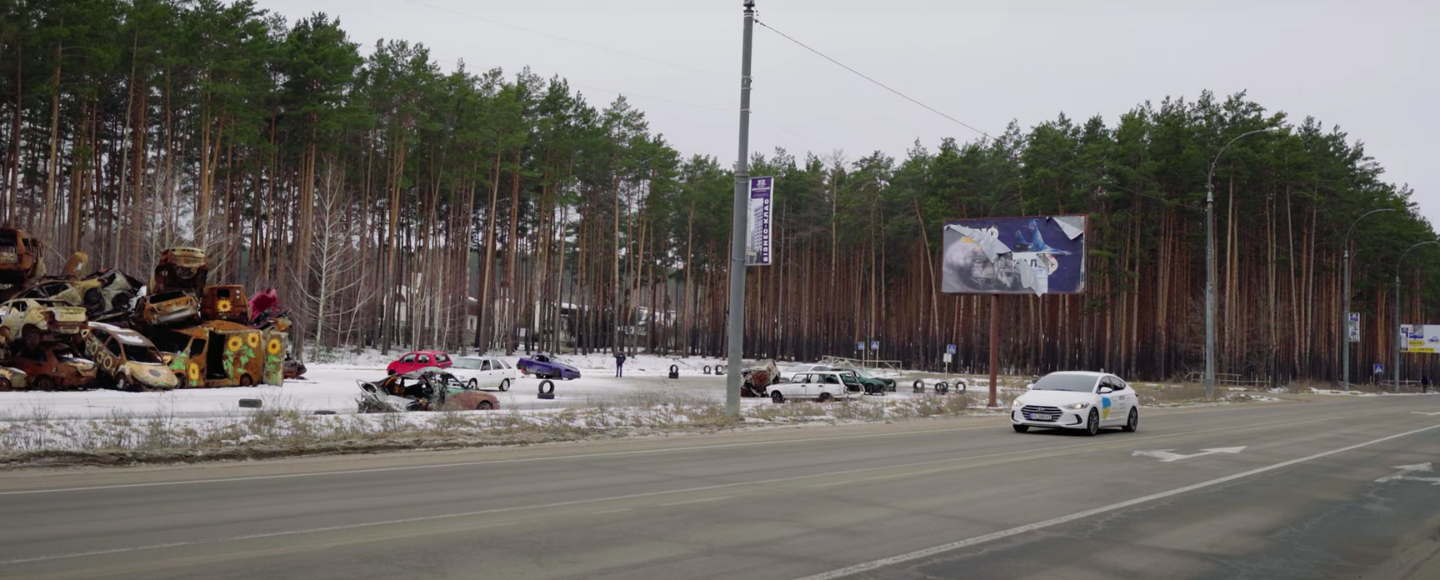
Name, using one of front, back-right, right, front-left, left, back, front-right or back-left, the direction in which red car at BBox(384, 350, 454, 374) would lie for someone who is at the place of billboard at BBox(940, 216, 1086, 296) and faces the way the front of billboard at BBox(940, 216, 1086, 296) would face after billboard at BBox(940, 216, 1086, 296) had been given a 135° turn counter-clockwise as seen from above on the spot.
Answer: back-left

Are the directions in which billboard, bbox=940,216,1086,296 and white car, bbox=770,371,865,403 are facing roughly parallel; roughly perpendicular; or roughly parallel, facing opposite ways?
roughly perpendicular

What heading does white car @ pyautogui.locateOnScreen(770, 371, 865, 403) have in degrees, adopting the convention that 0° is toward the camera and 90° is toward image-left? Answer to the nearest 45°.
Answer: approximately 90°

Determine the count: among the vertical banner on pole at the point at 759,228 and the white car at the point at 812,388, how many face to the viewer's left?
1

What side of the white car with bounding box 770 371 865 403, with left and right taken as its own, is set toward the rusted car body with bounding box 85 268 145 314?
front

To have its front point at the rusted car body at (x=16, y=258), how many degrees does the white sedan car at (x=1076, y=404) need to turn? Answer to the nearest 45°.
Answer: approximately 45° to its right

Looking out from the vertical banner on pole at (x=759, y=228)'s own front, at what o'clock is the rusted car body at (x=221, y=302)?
The rusted car body is roughly at 4 o'clock from the vertical banner on pole.

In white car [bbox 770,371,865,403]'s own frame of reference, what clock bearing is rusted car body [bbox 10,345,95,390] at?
The rusted car body is roughly at 11 o'clock from the white car.

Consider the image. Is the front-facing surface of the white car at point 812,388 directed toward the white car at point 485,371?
yes

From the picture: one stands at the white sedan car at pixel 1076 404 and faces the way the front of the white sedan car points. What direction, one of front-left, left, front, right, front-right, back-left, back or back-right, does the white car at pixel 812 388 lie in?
right

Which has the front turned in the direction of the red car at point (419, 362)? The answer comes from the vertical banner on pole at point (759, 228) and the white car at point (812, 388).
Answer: the white car

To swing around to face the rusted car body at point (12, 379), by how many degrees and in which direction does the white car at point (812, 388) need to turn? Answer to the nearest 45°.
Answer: approximately 45° to its left

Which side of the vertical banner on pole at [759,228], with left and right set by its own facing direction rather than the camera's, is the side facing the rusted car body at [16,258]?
right

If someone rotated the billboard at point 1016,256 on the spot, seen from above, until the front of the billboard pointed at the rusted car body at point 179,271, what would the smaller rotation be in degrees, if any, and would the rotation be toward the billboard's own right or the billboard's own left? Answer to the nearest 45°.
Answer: approximately 90° to the billboard's own right

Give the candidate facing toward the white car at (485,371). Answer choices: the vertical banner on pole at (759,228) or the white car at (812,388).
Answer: the white car at (812,388)

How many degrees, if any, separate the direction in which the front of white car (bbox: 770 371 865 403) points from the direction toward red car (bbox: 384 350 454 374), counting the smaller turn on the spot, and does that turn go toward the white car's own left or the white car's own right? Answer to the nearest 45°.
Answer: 0° — it already faces it

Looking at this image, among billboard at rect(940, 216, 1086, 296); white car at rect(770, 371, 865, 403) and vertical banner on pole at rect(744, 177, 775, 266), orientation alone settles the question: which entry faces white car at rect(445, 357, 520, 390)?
white car at rect(770, 371, 865, 403)
